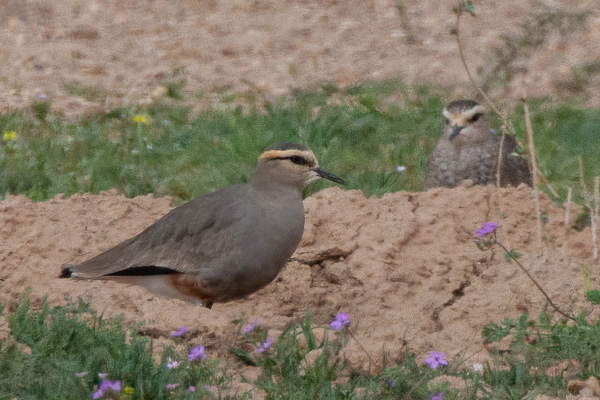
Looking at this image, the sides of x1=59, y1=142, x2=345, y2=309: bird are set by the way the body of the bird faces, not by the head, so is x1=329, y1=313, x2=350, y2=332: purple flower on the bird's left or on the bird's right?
on the bird's right

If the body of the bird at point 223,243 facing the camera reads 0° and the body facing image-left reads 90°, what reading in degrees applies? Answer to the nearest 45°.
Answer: approximately 270°

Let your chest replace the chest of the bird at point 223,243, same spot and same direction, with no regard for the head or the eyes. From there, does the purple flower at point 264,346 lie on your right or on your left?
on your right

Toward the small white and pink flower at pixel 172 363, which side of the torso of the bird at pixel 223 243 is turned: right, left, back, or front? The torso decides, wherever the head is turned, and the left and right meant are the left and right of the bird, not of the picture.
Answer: right

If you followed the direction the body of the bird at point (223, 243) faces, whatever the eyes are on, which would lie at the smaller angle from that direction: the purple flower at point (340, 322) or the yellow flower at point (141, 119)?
the purple flower

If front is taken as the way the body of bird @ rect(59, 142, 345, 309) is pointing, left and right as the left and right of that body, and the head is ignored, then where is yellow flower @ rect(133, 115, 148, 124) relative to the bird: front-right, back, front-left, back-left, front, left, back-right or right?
left
